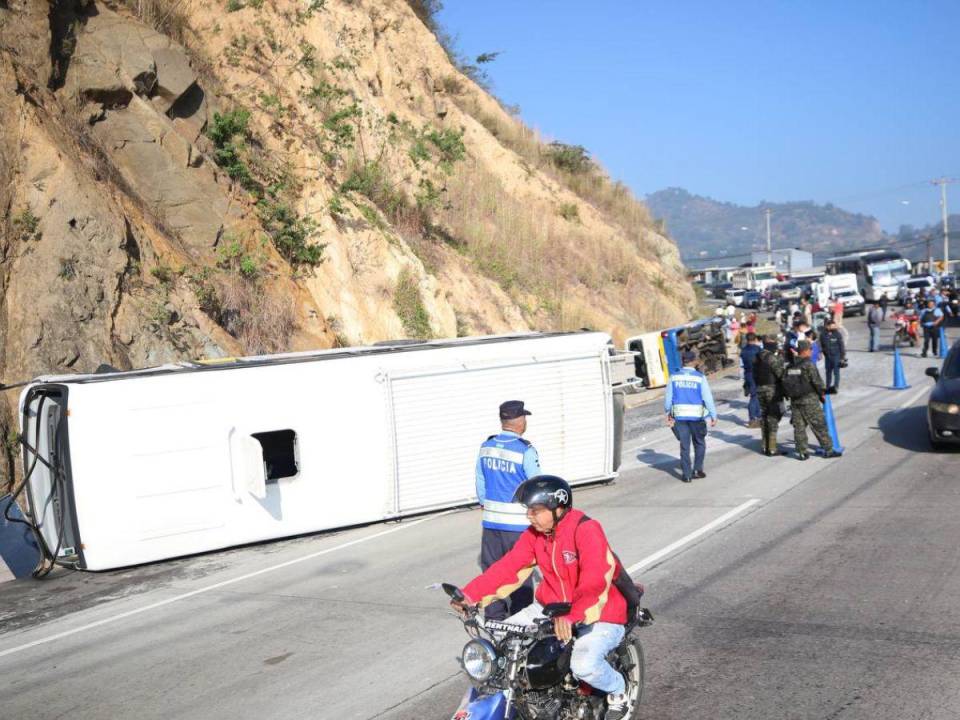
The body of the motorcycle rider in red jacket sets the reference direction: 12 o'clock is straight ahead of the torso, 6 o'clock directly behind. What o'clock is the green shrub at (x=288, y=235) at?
The green shrub is roughly at 4 o'clock from the motorcycle rider in red jacket.

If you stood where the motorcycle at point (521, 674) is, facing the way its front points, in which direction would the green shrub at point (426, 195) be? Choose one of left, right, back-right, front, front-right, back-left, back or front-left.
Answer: back-right

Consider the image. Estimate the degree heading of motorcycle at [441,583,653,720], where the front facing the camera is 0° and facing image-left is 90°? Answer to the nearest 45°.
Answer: approximately 45°

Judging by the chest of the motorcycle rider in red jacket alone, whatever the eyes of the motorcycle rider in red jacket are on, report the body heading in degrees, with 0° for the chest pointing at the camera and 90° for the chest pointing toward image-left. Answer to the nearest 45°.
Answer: approximately 45°

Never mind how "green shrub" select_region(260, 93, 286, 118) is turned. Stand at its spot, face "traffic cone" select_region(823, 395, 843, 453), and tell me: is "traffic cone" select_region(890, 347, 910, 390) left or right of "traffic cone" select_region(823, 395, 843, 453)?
left
